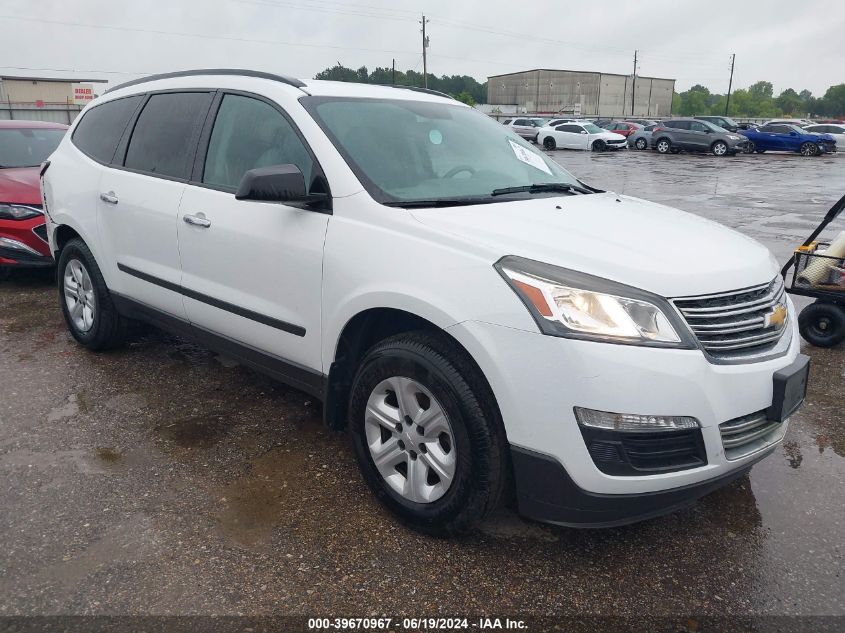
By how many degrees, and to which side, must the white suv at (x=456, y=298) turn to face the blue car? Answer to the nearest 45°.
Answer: approximately 90° to its left

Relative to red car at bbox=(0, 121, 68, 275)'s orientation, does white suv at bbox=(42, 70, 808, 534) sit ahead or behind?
ahead

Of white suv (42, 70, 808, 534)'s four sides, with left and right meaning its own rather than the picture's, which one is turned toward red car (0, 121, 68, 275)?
back

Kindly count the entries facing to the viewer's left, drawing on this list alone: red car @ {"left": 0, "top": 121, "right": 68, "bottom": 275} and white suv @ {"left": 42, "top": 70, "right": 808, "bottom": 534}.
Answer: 0

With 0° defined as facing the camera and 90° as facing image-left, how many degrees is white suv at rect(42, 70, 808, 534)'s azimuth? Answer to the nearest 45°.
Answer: approximately 315°

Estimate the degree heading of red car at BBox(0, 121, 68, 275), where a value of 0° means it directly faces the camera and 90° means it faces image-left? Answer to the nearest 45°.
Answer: approximately 315°

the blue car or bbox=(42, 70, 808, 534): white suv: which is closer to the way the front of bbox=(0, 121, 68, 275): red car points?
the white suv

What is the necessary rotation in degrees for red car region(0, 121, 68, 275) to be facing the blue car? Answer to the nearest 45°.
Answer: approximately 90° to its left
